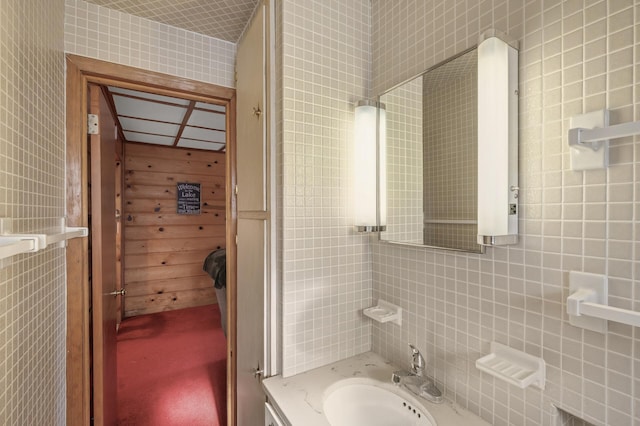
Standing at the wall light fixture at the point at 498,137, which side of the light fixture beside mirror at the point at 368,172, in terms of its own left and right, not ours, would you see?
left

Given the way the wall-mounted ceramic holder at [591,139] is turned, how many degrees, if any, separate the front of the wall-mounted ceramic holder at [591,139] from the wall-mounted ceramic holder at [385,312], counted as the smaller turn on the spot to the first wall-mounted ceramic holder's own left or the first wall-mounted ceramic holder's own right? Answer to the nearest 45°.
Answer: approximately 45° to the first wall-mounted ceramic holder's own right

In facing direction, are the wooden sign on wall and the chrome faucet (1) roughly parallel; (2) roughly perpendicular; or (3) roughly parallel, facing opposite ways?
roughly perpendicular
